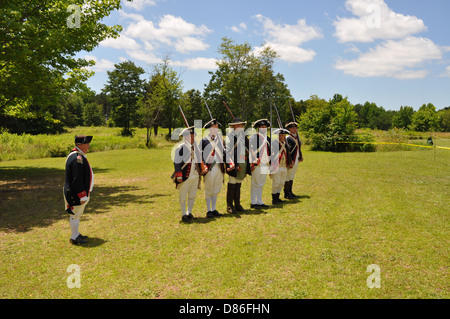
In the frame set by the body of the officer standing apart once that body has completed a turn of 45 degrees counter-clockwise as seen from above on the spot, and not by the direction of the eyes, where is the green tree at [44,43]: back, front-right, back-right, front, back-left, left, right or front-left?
front-left

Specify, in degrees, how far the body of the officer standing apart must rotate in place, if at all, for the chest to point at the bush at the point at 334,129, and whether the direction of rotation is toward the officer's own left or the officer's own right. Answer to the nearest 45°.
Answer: approximately 45° to the officer's own left

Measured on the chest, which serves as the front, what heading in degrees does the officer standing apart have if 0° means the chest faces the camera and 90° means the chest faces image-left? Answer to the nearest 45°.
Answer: approximately 270°

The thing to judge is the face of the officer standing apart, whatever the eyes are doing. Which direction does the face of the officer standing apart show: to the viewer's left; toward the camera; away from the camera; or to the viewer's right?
to the viewer's right
